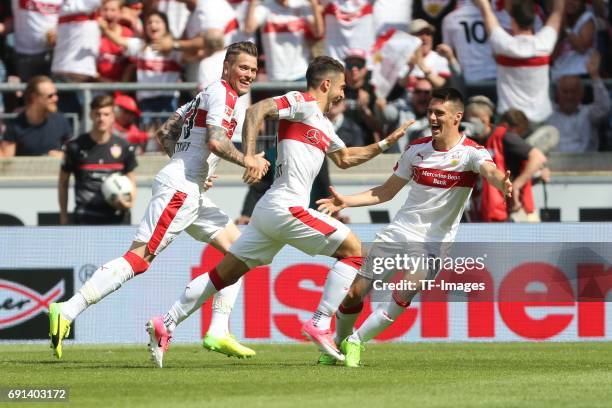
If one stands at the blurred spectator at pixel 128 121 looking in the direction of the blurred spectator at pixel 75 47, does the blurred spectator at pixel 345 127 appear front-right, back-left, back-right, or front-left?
back-right

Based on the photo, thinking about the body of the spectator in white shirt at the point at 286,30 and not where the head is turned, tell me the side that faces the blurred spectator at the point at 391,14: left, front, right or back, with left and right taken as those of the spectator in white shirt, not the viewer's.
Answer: left

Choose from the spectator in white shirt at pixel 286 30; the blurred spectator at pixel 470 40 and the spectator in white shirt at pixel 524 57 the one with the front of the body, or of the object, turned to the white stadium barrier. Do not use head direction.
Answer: the spectator in white shirt at pixel 286 30

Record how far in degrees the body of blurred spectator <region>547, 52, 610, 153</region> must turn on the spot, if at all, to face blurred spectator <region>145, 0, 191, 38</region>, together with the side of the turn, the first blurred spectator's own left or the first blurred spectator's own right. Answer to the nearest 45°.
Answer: approximately 90° to the first blurred spectator's own right

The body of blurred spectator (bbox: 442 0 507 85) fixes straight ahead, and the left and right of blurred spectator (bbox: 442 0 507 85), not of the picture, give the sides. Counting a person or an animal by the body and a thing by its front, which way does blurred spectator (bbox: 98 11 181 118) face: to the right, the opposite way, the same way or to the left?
the opposite way

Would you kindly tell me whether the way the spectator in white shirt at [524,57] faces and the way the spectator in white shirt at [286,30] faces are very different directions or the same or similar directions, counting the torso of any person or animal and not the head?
very different directions

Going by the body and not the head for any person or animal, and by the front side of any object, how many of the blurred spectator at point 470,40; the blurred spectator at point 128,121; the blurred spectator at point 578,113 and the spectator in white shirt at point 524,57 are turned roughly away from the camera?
2

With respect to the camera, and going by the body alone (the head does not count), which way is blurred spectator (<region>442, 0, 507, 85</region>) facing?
away from the camera

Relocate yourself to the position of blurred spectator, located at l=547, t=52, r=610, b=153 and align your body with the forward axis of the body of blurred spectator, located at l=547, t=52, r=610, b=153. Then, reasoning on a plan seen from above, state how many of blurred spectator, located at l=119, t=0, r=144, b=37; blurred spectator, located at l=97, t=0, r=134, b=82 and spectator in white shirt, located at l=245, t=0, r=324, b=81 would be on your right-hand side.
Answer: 3

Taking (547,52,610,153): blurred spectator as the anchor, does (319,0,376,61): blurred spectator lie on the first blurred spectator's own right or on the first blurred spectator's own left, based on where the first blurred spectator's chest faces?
on the first blurred spectator's own right

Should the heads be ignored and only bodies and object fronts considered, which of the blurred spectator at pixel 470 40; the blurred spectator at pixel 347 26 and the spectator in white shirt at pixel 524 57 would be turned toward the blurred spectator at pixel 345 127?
the blurred spectator at pixel 347 26
